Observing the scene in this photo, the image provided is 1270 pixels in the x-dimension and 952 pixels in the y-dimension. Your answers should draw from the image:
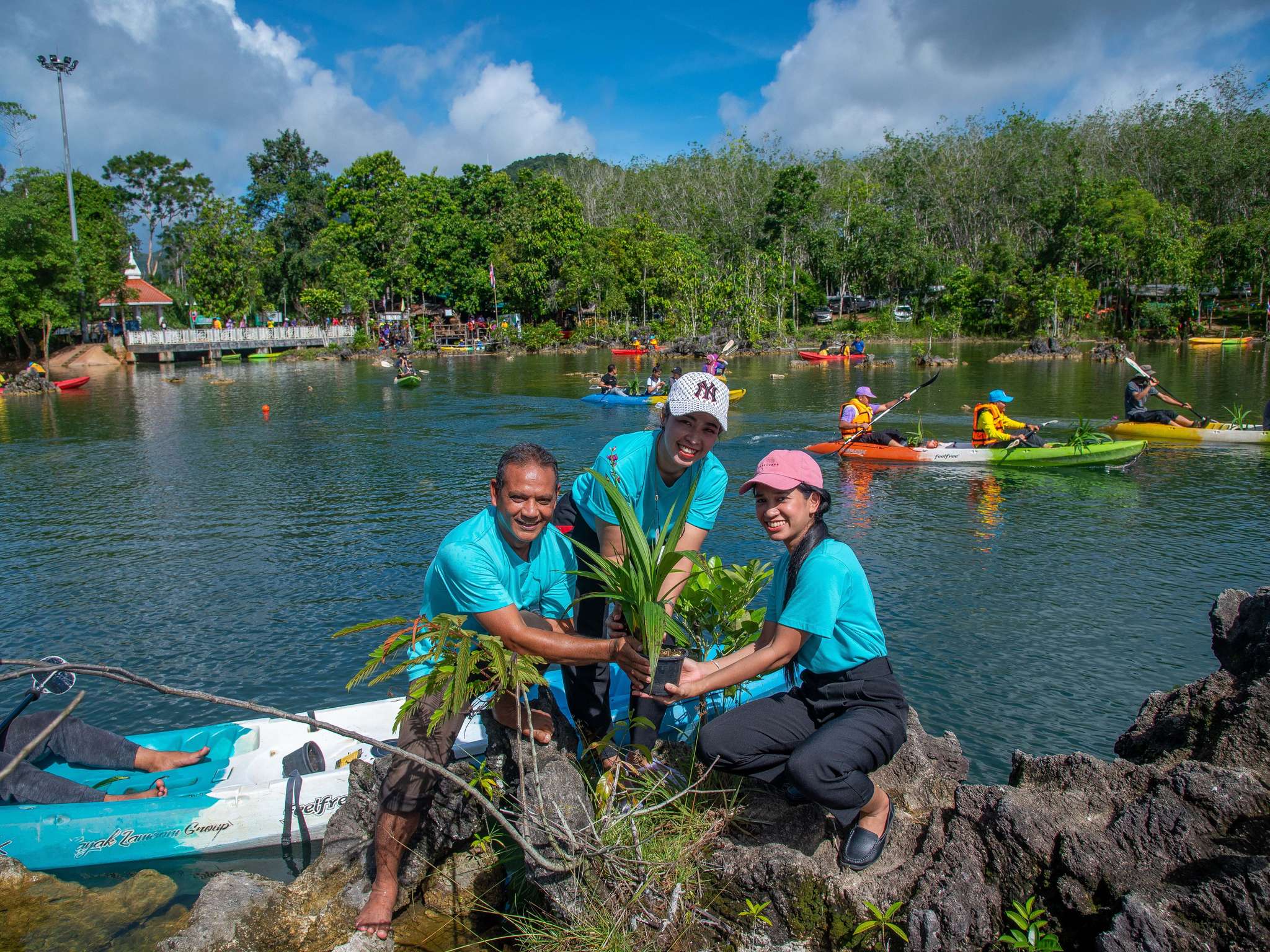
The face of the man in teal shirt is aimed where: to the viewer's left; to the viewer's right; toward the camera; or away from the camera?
toward the camera

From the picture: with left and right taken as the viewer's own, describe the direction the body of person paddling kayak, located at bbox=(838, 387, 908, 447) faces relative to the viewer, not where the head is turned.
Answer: facing to the right of the viewer

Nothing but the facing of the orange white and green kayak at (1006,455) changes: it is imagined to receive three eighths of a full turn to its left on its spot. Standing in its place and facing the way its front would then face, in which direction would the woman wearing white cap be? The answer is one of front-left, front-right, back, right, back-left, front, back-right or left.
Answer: back-left

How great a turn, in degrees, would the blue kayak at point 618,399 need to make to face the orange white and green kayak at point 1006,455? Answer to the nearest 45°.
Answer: approximately 135° to its left

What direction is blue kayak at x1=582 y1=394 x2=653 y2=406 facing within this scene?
to the viewer's left

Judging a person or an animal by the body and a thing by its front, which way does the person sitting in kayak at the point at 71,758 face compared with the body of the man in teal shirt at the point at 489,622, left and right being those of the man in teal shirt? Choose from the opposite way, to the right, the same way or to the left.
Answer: to the left

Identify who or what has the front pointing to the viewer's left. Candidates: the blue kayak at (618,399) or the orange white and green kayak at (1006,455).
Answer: the blue kayak

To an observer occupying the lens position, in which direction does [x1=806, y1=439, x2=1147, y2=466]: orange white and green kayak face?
facing to the right of the viewer
